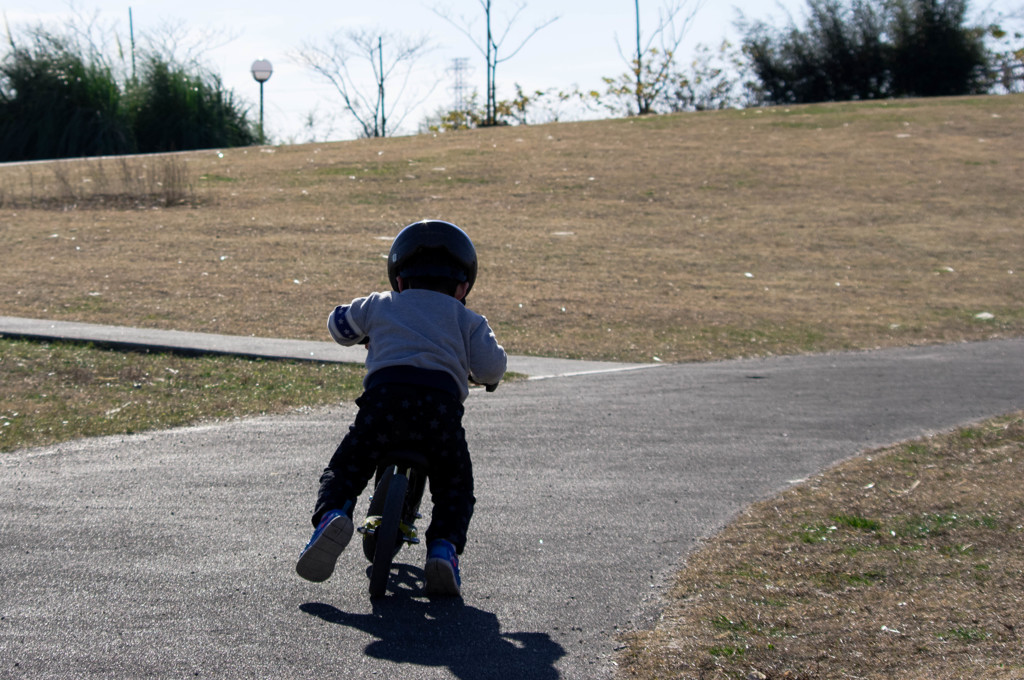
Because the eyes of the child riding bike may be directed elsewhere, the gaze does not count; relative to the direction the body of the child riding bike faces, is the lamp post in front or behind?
in front

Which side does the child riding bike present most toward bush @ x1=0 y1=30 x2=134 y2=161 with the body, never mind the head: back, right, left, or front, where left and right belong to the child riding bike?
front

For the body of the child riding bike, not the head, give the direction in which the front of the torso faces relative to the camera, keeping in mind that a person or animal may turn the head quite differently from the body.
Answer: away from the camera

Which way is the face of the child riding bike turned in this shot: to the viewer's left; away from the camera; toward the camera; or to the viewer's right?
away from the camera

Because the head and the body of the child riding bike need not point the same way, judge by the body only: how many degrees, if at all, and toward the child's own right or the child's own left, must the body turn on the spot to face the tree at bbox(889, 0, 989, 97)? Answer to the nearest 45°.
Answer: approximately 45° to the child's own right

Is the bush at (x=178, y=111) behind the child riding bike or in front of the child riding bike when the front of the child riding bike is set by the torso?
in front

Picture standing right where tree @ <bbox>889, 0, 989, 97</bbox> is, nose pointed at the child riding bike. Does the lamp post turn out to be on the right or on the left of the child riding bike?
right
